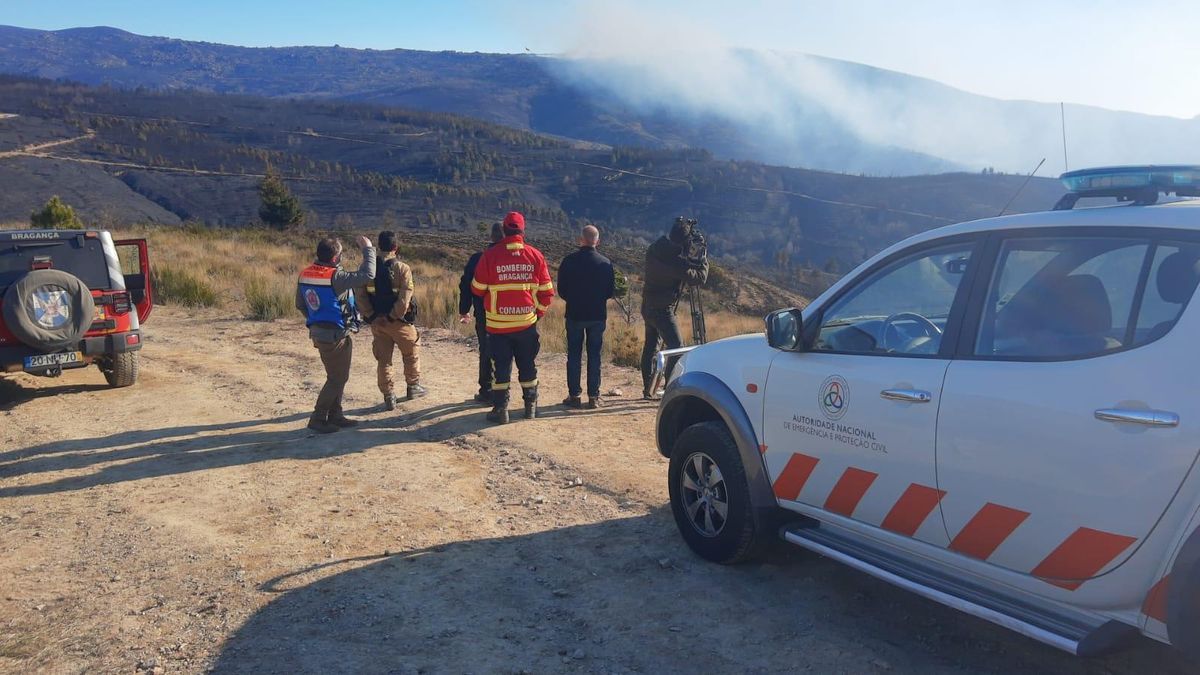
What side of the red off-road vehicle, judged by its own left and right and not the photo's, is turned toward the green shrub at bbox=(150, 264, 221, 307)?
front

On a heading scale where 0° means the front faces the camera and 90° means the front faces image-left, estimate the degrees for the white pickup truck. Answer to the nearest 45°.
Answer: approximately 135°

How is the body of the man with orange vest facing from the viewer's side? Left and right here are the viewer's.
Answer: facing away from the viewer and to the right of the viewer

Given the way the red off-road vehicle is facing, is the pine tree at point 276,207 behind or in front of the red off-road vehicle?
in front

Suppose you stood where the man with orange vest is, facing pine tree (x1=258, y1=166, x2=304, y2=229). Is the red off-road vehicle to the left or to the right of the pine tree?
left

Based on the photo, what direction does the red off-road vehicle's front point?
away from the camera

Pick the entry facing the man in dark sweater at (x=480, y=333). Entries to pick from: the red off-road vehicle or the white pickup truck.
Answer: the white pickup truck

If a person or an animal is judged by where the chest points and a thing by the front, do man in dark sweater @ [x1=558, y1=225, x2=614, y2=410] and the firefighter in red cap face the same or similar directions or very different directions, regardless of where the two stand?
same or similar directions

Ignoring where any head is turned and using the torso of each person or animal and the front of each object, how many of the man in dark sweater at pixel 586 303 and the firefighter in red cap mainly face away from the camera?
2

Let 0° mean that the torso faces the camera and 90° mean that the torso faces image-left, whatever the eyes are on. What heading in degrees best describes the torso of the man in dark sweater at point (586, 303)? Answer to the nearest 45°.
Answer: approximately 180°

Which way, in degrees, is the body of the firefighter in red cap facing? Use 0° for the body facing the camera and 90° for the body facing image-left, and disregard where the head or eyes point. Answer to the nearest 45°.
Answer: approximately 180°

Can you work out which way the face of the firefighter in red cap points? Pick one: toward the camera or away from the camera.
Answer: away from the camera

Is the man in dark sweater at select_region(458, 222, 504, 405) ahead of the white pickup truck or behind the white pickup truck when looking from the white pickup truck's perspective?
ahead

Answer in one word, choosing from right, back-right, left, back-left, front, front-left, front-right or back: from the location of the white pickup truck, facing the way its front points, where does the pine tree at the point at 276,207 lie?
front

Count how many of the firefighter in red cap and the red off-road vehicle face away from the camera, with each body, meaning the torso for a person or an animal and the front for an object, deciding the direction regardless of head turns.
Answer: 2

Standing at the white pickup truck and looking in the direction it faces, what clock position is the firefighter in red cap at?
The firefighter in red cap is roughly at 12 o'clock from the white pickup truck.

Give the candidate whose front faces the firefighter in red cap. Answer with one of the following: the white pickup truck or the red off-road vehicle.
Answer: the white pickup truck

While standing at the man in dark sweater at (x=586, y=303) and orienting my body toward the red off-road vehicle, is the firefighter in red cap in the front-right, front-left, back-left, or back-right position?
front-left
